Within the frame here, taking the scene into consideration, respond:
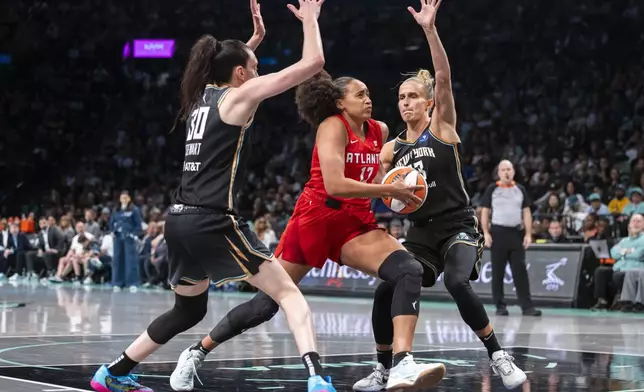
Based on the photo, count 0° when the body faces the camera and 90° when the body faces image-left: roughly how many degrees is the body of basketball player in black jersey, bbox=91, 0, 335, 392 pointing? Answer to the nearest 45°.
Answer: approximately 225°

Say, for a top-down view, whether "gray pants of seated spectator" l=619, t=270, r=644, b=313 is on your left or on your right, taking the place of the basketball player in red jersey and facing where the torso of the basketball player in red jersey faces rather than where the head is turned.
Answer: on your left

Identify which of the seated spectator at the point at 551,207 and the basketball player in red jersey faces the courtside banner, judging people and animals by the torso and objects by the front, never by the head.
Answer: the seated spectator

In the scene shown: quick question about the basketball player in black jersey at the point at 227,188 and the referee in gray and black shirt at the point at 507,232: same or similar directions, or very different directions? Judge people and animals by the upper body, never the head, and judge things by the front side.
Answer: very different directions

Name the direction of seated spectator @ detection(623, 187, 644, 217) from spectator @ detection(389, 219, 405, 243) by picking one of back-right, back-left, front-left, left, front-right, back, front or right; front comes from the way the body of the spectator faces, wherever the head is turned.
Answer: left

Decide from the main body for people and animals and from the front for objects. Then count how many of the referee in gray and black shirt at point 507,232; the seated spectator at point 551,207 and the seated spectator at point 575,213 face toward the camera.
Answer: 3

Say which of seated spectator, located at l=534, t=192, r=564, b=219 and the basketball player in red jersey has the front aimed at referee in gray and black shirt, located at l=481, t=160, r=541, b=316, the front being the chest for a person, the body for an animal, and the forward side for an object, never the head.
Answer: the seated spectator
